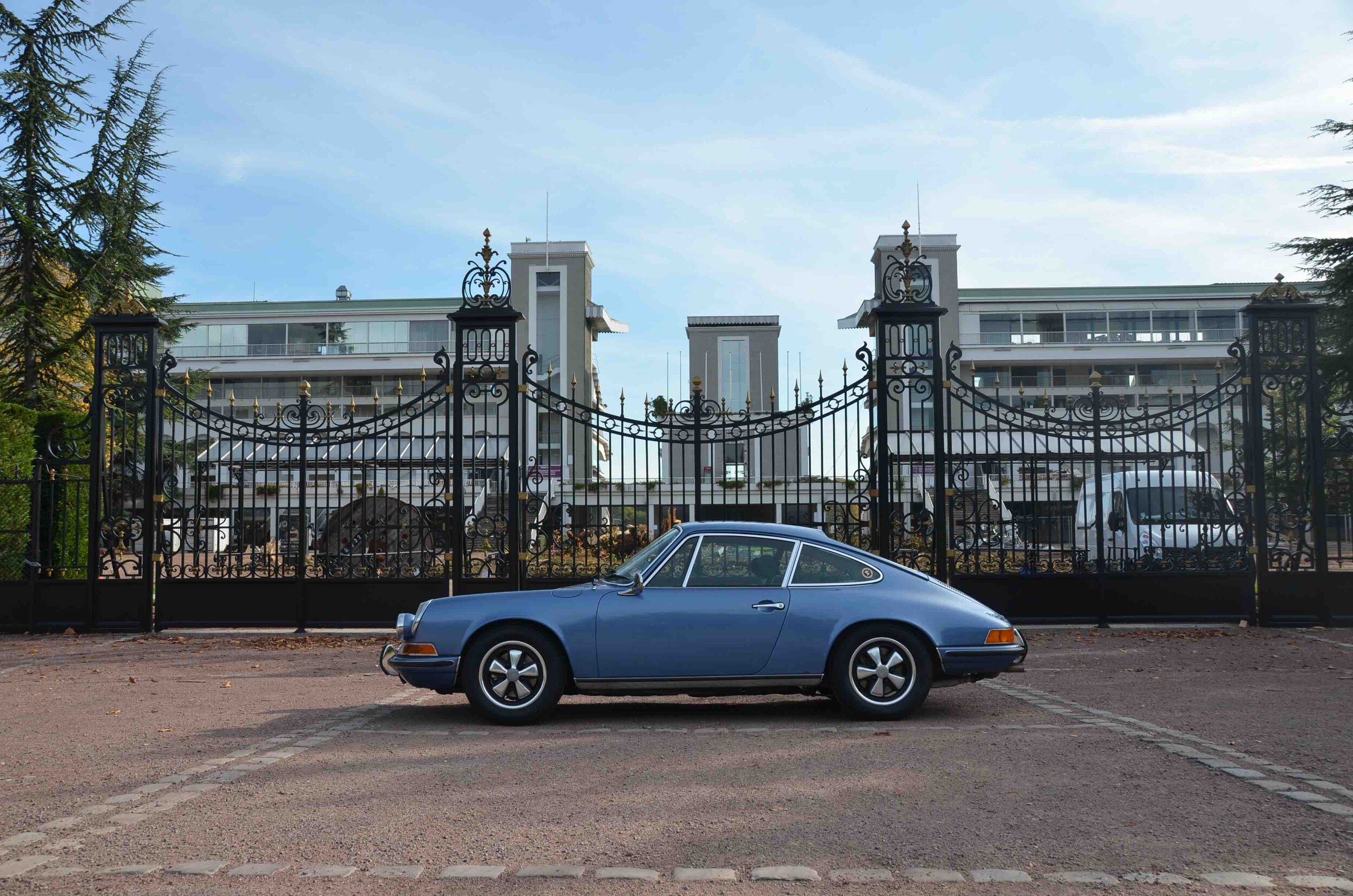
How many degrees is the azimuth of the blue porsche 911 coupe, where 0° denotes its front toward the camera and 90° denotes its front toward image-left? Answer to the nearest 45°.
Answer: approximately 90°

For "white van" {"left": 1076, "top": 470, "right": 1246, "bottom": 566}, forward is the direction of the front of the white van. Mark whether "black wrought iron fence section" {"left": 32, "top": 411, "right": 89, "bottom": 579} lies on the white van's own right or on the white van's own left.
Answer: on the white van's own right

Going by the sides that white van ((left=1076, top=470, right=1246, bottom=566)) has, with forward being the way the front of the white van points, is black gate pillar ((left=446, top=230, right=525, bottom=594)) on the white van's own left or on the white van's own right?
on the white van's own right

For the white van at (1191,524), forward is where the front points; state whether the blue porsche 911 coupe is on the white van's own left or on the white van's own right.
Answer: on the white van's own right

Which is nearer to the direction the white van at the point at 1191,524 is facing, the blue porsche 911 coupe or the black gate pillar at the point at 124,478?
the blue porsche 911 coupe

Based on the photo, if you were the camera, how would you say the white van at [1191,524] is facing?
facing the viewer and to the right of the viewer

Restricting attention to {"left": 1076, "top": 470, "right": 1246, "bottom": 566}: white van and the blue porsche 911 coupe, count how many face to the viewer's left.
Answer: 1

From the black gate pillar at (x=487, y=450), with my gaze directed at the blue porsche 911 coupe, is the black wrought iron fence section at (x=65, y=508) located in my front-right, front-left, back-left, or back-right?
back-right

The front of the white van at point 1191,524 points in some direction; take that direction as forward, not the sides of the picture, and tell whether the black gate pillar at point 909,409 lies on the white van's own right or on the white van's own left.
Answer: on the white van's own right

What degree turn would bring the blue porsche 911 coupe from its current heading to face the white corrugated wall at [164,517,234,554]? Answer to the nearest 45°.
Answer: approximately 45° to its right

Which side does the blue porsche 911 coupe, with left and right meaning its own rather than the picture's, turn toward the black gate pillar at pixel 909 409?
right

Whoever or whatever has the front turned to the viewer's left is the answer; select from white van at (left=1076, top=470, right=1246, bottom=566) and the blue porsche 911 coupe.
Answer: the blue porsche 911 coupe

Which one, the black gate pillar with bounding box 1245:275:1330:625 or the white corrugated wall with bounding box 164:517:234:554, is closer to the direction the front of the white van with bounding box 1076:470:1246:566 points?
the black gate pillar
